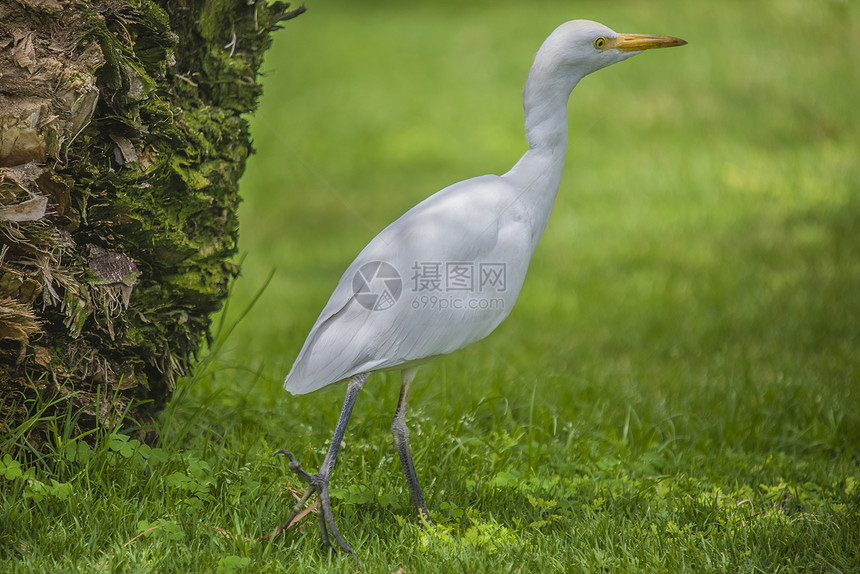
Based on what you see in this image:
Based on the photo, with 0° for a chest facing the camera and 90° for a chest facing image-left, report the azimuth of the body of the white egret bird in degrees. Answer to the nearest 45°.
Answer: approximately 270°

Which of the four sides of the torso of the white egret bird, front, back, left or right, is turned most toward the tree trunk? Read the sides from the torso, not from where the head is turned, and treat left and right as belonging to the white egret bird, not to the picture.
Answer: back
